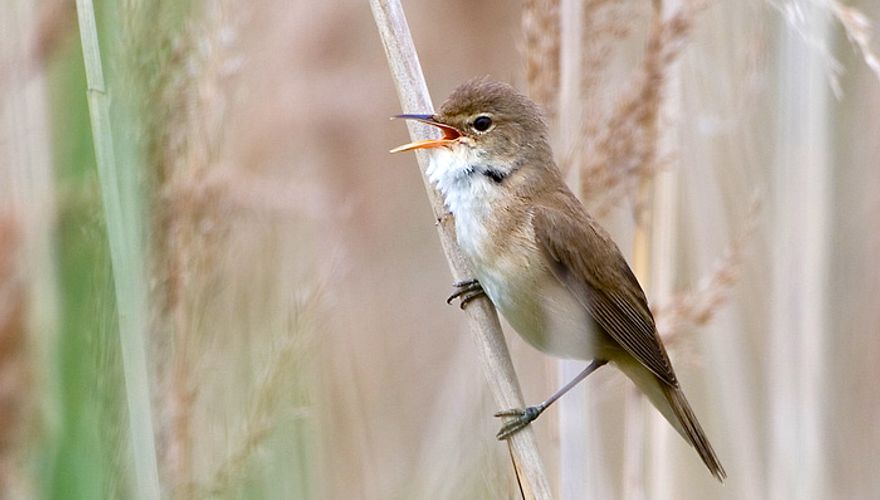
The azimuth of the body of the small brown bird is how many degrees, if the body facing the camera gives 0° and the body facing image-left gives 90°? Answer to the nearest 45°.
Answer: approximately 90°
